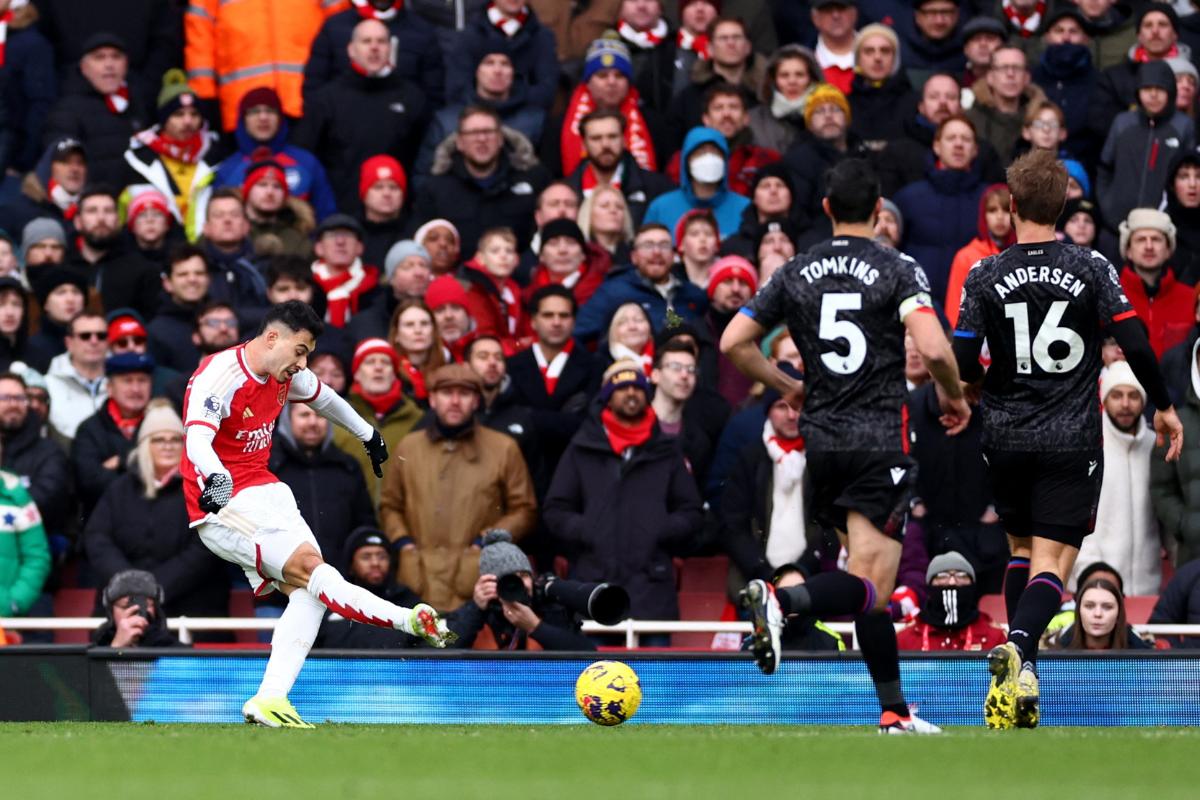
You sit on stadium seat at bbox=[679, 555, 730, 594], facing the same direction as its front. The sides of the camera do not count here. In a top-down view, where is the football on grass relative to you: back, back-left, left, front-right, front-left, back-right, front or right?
front

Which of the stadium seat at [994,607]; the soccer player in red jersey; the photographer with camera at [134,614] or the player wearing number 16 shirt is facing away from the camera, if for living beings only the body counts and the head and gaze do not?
the player wearing number 16 shirt

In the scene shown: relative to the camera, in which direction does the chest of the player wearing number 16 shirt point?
away from the camera

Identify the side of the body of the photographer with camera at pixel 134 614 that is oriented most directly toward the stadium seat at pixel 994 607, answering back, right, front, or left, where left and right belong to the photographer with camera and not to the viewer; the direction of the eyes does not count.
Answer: left

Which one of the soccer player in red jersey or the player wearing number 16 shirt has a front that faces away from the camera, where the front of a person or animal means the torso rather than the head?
the player wearing number 16 shirt

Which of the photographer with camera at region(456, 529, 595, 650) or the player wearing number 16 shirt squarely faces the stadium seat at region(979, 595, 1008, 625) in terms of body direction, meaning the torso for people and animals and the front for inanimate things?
the player wearing number 16 shirt

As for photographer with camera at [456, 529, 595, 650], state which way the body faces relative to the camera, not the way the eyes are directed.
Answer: toward the camera

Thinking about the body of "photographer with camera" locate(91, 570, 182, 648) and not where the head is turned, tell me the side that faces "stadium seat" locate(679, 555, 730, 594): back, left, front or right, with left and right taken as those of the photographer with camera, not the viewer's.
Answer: left

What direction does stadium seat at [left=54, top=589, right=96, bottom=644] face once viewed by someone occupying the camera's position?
facing the viewer

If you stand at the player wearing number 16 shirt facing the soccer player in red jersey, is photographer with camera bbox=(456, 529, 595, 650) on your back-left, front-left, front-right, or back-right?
front-right

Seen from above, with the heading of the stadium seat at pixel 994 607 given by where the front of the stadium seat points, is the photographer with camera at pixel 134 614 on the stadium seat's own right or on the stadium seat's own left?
on the stadium seat's own right

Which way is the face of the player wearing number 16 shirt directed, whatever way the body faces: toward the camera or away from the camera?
away from the camera

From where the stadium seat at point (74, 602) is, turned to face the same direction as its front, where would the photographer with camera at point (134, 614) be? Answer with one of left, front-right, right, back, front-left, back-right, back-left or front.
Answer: front

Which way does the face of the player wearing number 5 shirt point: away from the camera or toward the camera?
away from the camera

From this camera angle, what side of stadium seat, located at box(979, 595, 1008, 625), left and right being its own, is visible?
front

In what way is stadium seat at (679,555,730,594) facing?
toward the camera
